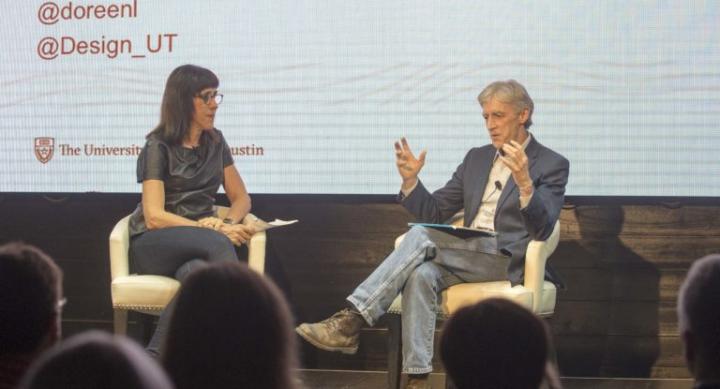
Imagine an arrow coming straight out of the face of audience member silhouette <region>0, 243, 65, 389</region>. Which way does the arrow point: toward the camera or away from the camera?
away from the camera

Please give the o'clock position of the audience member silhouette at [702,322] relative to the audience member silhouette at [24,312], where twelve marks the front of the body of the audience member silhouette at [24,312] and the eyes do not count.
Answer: the audience member silhouette at [702,322] is roughly at 2 o'clock from the audience member silhouette at [24,312].

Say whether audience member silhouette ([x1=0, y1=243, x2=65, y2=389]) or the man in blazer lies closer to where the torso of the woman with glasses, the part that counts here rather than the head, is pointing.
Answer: the man in blazer

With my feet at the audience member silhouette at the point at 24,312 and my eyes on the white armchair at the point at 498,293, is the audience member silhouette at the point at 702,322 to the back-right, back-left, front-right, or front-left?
front-right

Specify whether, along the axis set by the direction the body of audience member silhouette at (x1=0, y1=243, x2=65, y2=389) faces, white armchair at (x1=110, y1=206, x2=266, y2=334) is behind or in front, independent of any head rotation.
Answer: in front

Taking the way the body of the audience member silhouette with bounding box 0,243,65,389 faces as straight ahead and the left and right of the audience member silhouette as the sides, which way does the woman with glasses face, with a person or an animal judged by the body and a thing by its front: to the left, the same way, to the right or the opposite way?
to the right

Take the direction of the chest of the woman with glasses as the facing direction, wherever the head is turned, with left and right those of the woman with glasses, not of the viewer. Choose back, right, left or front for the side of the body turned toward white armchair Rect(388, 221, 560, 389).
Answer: front

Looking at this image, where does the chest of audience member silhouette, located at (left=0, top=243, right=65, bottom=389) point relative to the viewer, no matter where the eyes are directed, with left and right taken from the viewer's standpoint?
facing away from the viewer and to the right of the viewer

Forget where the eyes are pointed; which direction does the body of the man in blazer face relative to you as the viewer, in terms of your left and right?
facing the viewer and to the left of the viewer

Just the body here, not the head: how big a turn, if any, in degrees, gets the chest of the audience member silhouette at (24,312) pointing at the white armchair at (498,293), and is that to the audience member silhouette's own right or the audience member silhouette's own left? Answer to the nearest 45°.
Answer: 0° — they already face it

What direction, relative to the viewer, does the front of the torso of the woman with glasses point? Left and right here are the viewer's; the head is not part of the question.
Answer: facing the viewer and to the right of the viewer

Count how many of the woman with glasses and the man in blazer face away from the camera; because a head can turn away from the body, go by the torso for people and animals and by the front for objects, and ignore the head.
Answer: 0

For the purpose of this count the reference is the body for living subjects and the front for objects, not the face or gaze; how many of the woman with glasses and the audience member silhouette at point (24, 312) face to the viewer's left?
0

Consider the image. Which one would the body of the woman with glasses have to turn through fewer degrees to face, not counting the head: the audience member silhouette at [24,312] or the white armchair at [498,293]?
the white armchair

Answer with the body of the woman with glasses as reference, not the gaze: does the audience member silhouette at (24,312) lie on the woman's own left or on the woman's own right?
on the woman's own right

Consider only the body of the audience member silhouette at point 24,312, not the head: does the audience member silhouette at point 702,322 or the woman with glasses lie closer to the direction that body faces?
the woman with glasses

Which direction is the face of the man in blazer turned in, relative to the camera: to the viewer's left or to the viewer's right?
to the viewer's left

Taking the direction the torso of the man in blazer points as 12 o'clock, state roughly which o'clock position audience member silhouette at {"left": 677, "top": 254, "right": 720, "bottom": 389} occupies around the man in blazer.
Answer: The audience member silhouette is roughly at 10 o'clock from the man in blazer.
